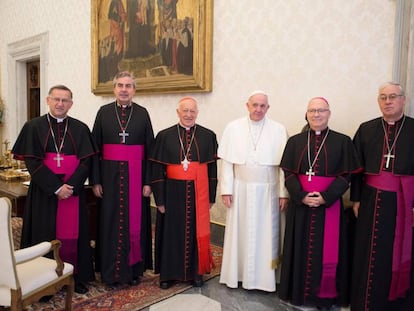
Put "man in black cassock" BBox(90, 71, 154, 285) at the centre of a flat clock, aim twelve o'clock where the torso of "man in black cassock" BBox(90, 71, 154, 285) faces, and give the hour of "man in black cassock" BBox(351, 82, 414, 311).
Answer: "man in black cassock" BBox(351, 82, 414, 311) is roughly at 10 o'clock from "man in black cassock" BBox(90, 71, 154, 285).

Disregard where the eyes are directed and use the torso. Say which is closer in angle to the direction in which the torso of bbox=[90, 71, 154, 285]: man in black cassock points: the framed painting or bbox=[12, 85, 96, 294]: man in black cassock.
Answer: the man in black cassock

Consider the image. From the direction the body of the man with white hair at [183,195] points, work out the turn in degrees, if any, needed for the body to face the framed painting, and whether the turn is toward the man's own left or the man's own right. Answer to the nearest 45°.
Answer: approximately 180°

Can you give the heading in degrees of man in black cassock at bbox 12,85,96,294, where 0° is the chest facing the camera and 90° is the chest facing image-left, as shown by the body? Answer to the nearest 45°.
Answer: approximately 0°

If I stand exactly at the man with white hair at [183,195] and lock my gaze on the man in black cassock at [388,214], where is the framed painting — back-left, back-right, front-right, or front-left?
back-left

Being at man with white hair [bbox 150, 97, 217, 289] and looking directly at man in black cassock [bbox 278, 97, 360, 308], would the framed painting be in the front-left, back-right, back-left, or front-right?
back-left
